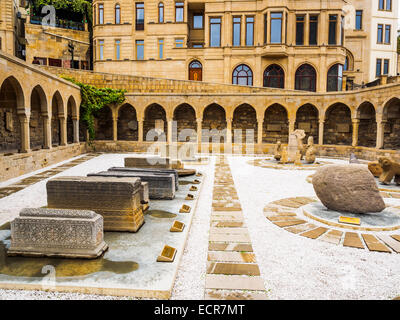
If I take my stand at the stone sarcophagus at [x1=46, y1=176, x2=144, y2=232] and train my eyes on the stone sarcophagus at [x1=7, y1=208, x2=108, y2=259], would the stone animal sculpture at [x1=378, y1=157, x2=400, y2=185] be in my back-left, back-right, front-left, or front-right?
back-left

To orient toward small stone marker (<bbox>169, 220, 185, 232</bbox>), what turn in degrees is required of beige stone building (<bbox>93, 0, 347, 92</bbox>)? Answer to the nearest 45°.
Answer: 0° — it already faces it

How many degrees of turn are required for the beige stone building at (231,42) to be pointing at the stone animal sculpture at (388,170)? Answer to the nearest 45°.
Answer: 0° — it already faces it

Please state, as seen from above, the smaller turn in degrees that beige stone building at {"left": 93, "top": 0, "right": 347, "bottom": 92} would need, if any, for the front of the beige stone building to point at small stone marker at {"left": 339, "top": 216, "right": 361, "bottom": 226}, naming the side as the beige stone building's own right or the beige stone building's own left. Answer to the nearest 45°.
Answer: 0° — it already faces it

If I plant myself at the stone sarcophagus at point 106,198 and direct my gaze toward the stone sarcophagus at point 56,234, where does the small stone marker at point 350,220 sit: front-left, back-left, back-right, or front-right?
back-left

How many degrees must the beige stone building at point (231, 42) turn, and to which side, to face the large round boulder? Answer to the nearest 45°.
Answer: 0° — it already faces it

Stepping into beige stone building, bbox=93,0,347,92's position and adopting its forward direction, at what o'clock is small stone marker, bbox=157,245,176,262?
The small stone marker is roughly at 12 o'clock from the beige stone building.

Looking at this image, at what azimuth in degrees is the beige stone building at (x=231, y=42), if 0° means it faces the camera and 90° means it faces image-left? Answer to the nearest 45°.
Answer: approximately 0°

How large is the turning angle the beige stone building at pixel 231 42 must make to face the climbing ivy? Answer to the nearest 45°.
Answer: approximately 45° to its right

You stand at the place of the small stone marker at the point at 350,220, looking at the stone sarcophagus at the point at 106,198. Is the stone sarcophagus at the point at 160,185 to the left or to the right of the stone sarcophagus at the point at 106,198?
right

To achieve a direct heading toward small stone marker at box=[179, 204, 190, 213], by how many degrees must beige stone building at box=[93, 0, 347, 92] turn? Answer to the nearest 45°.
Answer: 0° — it already faces it
